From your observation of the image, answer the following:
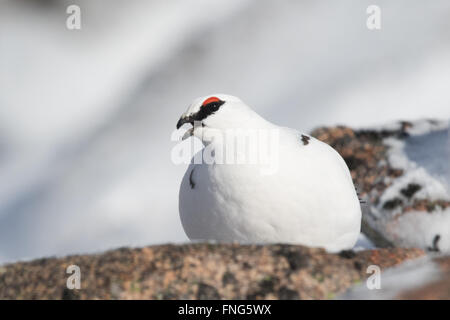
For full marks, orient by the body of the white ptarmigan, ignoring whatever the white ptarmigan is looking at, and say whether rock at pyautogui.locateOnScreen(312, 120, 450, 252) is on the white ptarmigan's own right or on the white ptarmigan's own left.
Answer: on the white ptarmigan's own right

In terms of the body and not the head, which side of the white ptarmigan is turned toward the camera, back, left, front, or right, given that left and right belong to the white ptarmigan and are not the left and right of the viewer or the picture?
left
